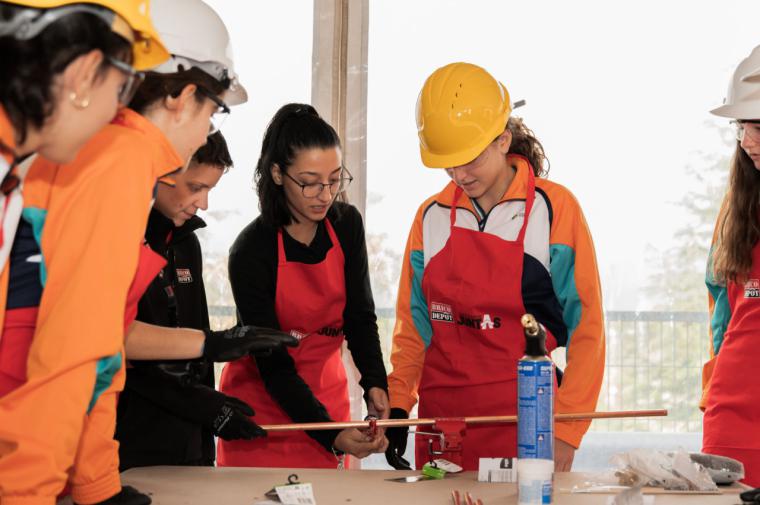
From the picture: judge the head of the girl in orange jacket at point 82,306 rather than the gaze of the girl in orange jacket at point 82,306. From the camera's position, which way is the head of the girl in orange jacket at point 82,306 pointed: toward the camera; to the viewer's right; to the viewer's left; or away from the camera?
to the viewer's right

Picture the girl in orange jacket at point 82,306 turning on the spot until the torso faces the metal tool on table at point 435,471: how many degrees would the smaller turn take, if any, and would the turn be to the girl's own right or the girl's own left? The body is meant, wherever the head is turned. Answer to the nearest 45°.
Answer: approximately 45° to the girl's own left

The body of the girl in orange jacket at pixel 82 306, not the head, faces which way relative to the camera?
to the viewer's right

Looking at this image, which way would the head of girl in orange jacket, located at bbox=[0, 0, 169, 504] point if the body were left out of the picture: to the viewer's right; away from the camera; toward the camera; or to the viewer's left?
to the viewer's right

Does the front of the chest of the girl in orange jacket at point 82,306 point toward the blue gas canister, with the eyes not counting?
yes
